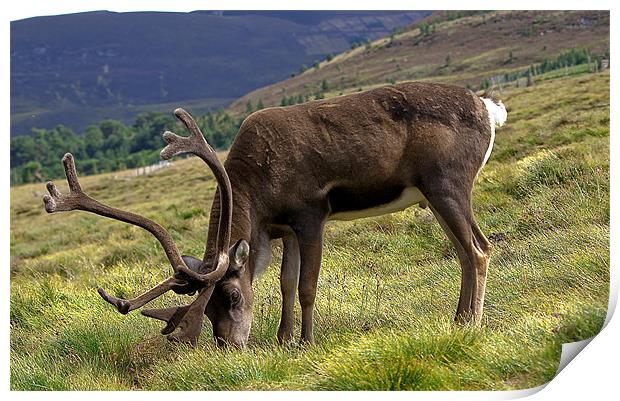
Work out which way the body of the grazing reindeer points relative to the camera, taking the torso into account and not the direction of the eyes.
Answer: to the viewer's left
